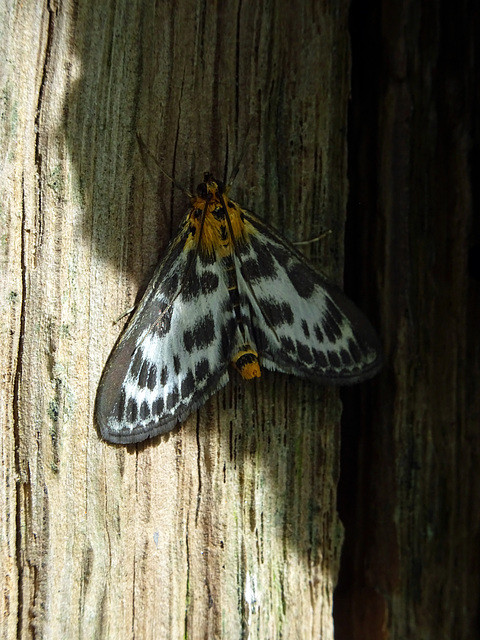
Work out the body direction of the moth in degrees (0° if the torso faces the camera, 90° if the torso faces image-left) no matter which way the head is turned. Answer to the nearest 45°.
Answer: approximately 180°
